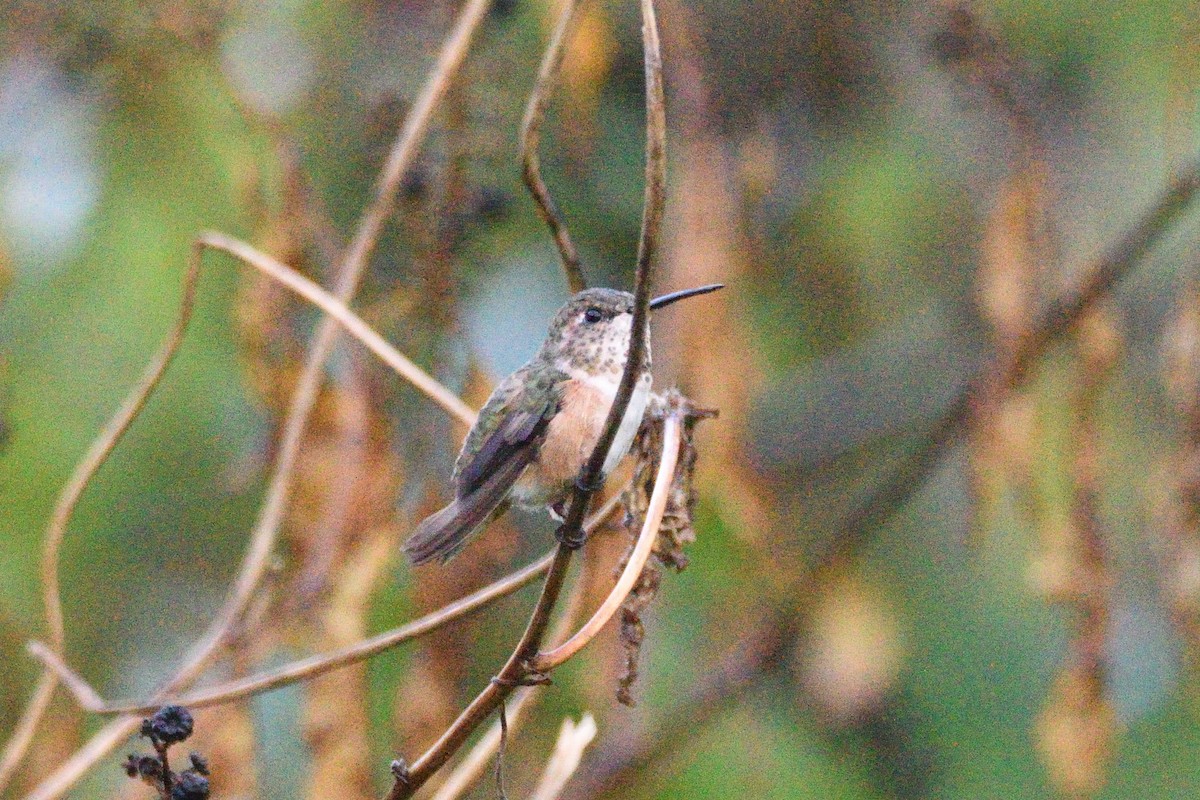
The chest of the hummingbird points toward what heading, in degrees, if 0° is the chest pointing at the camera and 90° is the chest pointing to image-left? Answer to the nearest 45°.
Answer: approximately 270°

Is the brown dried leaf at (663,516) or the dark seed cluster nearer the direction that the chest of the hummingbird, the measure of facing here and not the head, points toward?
the brown dried leaf

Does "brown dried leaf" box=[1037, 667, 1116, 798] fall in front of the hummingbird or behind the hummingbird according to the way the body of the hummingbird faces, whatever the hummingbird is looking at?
in front

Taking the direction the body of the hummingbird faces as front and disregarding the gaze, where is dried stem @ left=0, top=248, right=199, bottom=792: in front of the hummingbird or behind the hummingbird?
behind
